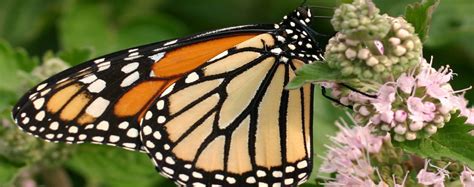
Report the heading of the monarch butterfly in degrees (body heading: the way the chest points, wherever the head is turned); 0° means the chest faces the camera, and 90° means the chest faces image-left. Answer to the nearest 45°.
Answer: approximately 270°

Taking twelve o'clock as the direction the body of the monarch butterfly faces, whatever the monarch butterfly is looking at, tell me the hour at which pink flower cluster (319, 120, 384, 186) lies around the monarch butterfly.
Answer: The pink flower cluster is roughly at 1 o'clock from the monarch butterfly.

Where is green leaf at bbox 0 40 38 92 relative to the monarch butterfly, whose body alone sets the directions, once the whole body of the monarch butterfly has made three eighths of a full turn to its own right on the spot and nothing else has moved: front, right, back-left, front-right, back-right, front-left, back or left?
right

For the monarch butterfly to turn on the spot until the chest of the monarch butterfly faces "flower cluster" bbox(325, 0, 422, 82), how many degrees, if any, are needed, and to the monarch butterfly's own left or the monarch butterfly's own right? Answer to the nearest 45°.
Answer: approximately 45° to the monarch butterfly's own right

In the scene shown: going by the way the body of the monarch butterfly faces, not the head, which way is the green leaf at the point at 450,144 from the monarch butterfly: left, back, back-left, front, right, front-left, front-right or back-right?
front-right
